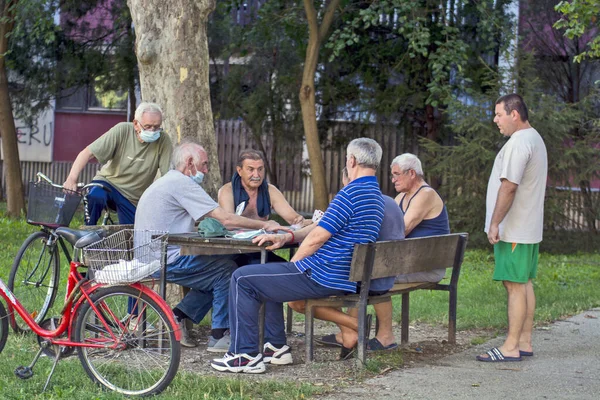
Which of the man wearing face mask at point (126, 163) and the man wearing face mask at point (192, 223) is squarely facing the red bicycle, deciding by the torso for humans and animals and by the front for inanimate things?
the man wearing face mask at point (126, 163)

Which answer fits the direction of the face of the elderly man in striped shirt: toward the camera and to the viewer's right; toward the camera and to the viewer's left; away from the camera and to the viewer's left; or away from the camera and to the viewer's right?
away from the camera and to the viewer's left

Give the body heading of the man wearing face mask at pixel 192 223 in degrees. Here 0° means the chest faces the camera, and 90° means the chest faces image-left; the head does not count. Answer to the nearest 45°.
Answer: approximately 270°

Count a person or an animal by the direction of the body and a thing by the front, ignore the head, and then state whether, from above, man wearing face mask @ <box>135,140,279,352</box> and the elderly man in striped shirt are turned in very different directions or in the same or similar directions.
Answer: very different directions

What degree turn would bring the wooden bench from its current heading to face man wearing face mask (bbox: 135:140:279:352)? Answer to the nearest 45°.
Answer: approximately 45° to its left

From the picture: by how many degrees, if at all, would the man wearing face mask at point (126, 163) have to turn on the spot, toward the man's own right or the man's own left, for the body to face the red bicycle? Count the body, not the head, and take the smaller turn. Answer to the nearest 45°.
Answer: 0° — they already face it

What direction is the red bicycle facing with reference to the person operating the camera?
facing to the left of the viewer

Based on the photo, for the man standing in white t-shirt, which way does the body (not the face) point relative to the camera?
to the viewer's left

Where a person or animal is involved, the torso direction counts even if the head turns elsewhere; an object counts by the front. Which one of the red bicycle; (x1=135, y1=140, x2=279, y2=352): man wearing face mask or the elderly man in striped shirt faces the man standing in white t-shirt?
the man wearing face mask

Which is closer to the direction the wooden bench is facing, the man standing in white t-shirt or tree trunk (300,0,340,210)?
the tree trunk

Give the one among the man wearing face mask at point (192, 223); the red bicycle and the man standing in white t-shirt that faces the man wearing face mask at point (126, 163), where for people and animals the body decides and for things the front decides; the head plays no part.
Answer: the man standing in white t-shirt

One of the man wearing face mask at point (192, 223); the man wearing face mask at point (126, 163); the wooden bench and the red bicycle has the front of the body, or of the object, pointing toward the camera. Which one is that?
the man wearing face mask at point (126, 163)

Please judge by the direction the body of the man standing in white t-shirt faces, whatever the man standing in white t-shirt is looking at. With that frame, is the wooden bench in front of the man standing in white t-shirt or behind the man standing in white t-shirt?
in front

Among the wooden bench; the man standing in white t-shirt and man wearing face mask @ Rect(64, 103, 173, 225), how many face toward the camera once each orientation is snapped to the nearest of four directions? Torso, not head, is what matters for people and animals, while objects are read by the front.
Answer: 1

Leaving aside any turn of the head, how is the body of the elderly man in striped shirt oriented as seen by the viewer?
to the viewer's left

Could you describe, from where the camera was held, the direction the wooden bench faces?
facing away from the viewer and to the left of the viewer

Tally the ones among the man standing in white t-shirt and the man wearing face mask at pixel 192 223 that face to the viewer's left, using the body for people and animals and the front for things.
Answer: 1
